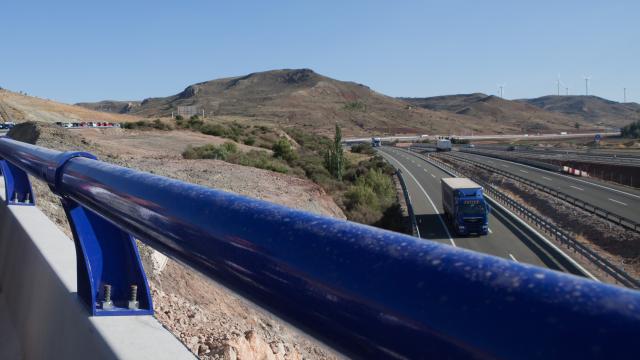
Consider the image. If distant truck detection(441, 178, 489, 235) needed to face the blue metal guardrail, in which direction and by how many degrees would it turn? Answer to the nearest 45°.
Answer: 0° — it already faces it

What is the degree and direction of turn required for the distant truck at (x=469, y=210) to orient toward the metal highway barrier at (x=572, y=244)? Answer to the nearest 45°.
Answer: approximately 45° to its left

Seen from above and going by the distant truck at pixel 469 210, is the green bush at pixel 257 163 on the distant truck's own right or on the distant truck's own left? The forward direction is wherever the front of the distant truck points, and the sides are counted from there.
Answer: on the distant truck's own right

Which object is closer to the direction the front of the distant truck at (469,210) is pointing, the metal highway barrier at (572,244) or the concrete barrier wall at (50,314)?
the concrete barrier wall

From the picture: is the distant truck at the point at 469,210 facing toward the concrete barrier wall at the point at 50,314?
yes

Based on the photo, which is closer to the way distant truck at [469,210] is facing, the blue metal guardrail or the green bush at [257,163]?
the blue metal guardrail

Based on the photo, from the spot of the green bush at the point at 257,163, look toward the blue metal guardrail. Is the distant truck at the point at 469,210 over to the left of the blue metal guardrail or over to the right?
left

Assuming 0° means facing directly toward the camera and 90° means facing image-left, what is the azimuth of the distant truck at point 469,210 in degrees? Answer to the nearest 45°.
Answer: approximately 0°

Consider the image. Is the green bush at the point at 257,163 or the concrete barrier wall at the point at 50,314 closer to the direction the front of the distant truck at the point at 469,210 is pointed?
the concrete barrier wall

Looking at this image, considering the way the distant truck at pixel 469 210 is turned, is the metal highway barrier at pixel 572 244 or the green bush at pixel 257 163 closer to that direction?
the metal highway barrier

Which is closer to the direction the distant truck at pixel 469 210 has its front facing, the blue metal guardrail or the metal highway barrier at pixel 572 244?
the blue metal guardrail
